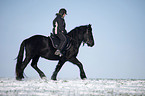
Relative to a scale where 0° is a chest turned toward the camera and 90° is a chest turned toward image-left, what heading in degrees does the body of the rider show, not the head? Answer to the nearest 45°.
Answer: approximately 270°

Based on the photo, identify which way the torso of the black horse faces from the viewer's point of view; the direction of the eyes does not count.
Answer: to the viewer's right
